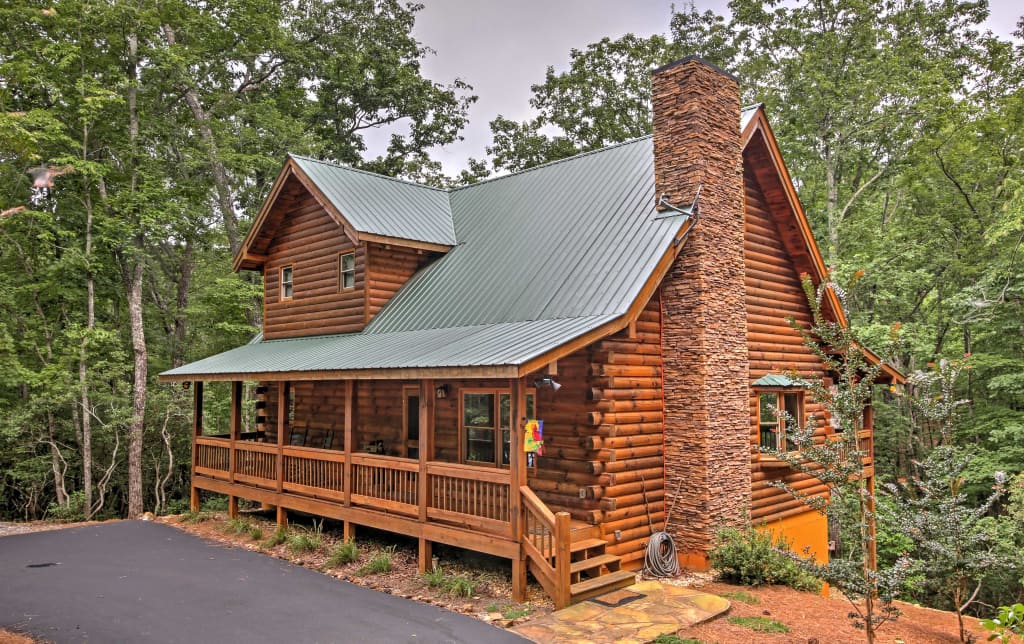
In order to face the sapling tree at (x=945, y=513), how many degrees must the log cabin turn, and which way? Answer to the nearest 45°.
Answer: approximately 90° to its left

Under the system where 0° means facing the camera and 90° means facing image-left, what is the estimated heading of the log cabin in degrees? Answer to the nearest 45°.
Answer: approximately 45°

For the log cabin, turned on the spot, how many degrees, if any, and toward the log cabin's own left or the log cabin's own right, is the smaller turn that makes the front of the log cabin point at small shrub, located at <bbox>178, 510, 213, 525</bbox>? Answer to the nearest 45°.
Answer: approximately 90° to the log cabin's own right

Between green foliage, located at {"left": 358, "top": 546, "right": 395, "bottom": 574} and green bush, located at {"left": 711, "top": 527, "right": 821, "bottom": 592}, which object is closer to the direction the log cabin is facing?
the green foliage

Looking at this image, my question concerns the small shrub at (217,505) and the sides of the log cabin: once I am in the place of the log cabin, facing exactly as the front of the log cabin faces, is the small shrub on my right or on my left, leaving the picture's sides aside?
on my right

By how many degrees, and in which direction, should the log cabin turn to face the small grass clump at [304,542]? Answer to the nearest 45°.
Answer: approximately 45° to its right

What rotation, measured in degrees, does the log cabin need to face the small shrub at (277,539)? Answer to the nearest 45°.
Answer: approximately 45° to its right
